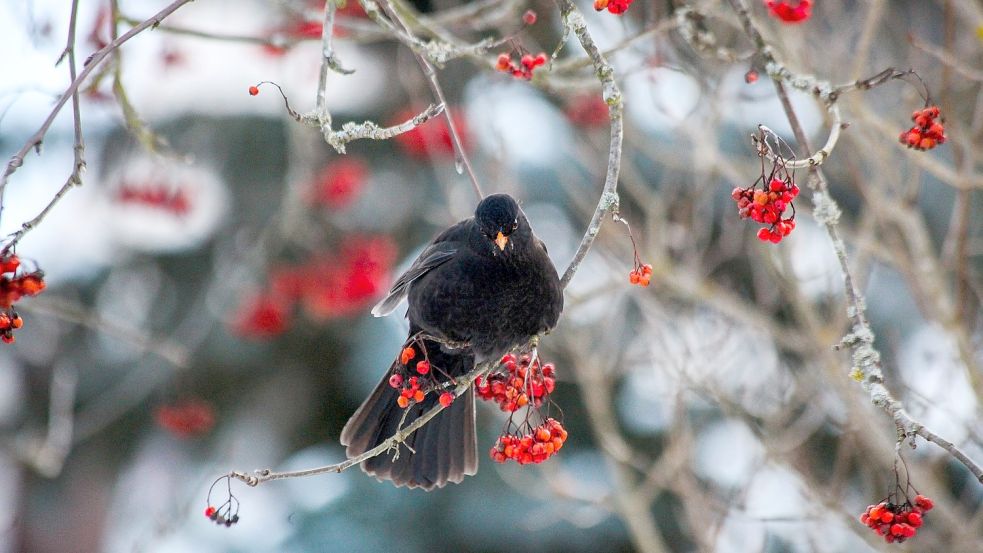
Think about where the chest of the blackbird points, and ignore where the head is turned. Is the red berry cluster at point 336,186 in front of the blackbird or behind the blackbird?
behind

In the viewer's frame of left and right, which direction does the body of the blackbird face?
facing the viewer and to the right of the viewer

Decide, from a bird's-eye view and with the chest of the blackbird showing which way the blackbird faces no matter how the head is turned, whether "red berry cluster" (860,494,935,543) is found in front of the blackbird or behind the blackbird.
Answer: in front

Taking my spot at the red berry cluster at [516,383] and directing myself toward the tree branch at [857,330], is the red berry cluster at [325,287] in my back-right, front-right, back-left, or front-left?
back-left
